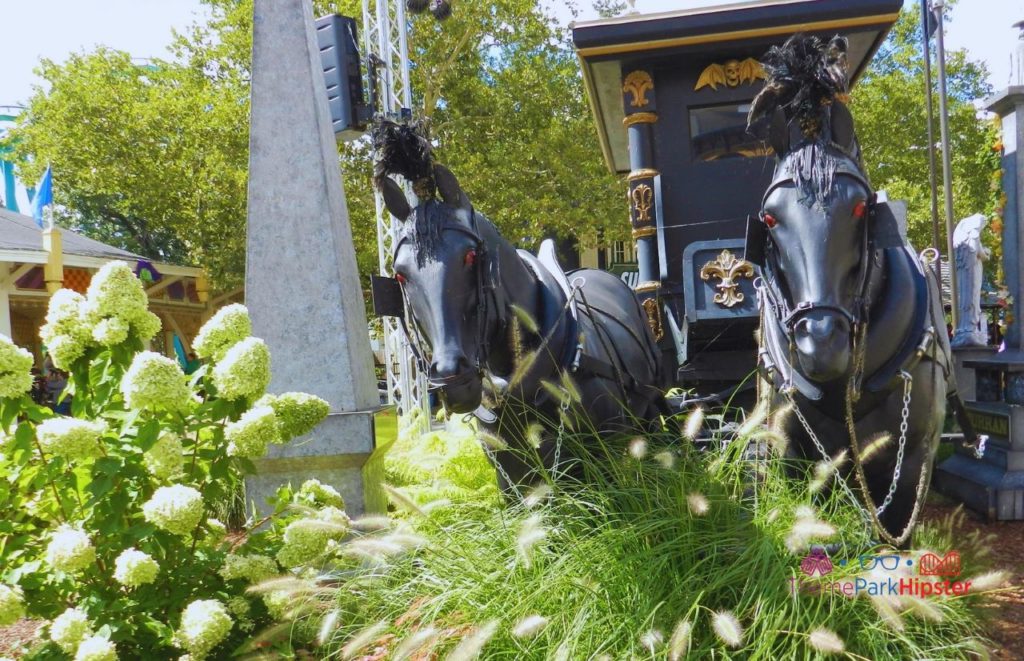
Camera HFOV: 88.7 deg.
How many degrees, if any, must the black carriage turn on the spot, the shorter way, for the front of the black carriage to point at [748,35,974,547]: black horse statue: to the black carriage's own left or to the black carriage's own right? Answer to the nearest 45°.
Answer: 0° — it already faces it

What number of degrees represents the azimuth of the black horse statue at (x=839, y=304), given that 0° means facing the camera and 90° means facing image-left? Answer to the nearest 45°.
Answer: approximately 0°

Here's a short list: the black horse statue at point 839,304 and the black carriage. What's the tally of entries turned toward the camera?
2

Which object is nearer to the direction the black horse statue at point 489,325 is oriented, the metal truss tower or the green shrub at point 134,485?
the green shrub

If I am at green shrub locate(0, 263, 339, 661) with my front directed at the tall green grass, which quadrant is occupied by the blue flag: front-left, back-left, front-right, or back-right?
back-left

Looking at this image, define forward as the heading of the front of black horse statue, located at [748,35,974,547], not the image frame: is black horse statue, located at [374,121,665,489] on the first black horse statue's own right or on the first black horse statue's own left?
on the first black horse statue's own right

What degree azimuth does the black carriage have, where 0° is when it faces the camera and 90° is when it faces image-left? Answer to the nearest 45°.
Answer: approximately 0°

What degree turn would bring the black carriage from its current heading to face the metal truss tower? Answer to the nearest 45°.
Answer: approximately 135° to its right
